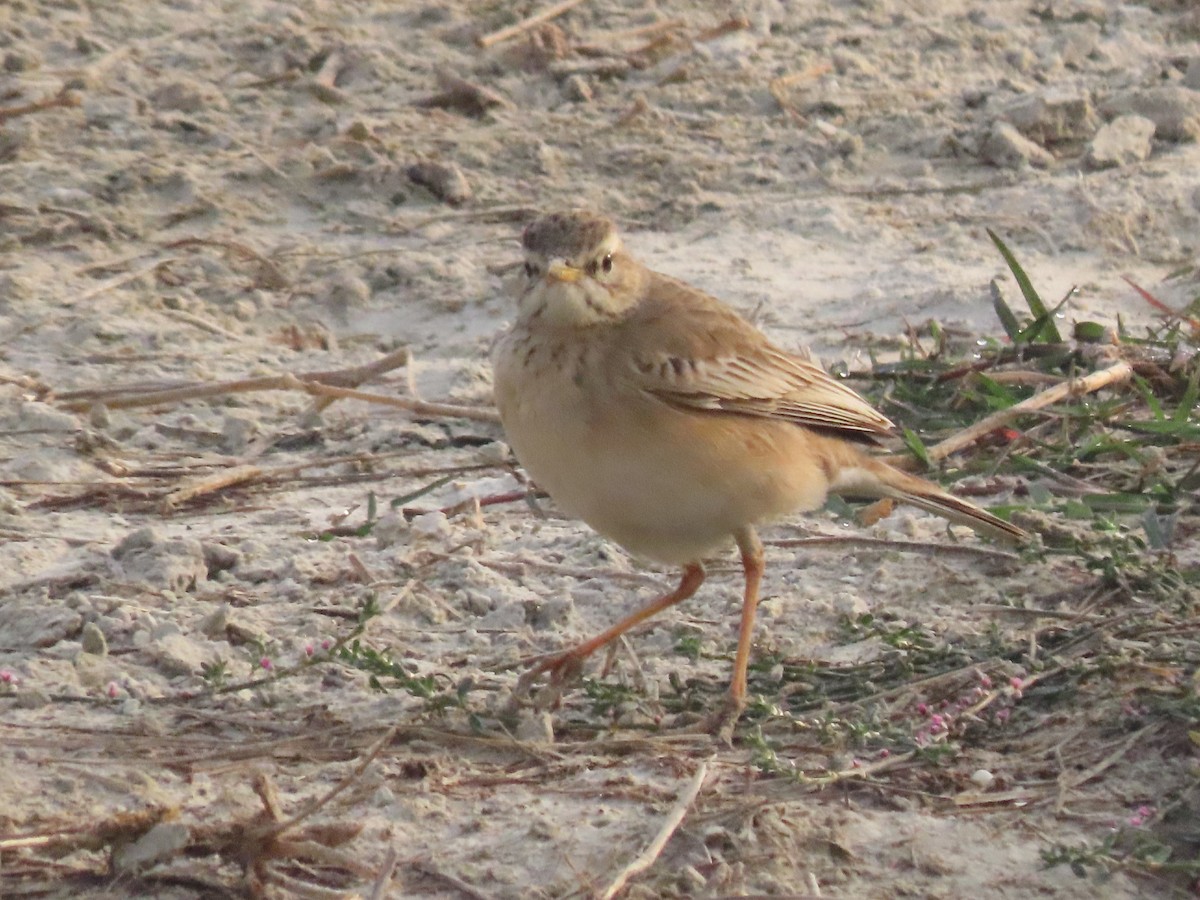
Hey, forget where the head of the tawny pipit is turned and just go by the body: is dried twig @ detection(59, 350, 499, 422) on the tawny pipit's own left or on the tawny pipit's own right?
on the tawny pipit's own right

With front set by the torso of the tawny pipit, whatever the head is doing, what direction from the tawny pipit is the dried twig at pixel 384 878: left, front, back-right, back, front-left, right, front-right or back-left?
front-left

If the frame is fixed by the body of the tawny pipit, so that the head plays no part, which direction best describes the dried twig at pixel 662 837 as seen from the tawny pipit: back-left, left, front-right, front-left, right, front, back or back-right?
front-left

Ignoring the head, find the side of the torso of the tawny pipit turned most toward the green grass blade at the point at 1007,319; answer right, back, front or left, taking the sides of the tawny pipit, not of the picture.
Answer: back

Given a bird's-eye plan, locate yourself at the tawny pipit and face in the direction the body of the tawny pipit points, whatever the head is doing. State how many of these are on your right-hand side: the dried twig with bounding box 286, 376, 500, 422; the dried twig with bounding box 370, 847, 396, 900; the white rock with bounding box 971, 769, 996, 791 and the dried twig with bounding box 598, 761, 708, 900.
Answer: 1

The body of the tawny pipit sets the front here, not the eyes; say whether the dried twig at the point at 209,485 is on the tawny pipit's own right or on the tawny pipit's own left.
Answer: on the tawny pipit's own right

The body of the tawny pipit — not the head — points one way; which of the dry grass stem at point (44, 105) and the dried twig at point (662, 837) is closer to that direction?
the dried twig

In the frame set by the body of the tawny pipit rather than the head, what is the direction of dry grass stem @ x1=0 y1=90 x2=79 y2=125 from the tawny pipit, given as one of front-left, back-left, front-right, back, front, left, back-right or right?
right

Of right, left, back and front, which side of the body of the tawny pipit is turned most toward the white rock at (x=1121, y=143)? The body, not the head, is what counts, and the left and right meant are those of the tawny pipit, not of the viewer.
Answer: back

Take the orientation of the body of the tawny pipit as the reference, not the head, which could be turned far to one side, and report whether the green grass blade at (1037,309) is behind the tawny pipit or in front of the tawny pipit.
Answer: behind

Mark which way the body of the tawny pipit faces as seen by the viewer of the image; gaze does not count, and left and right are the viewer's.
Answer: facing the viewer and to the left of the viewer

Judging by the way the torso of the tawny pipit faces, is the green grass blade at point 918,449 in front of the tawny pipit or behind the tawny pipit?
behind

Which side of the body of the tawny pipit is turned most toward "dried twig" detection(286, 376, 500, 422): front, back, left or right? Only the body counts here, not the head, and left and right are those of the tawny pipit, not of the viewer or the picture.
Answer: right

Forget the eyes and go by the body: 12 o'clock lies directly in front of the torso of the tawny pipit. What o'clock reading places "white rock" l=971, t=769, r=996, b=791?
The white rock is roughly at 9 o'clock from the tawny pipit.

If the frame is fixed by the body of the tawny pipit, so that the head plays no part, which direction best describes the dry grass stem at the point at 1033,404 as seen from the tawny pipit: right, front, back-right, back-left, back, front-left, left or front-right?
back

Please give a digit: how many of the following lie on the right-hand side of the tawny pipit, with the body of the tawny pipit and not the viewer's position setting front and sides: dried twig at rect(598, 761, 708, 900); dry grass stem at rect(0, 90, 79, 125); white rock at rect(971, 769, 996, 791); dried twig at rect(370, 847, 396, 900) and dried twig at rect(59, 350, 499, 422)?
2

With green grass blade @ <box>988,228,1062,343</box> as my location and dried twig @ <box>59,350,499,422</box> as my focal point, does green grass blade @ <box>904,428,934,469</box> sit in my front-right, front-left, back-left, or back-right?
front-left

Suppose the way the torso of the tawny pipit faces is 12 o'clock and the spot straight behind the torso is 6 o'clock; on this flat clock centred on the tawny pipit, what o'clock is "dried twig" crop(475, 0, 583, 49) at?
The dried twig is roughly at 4 o'clock from the tawny pipit.
